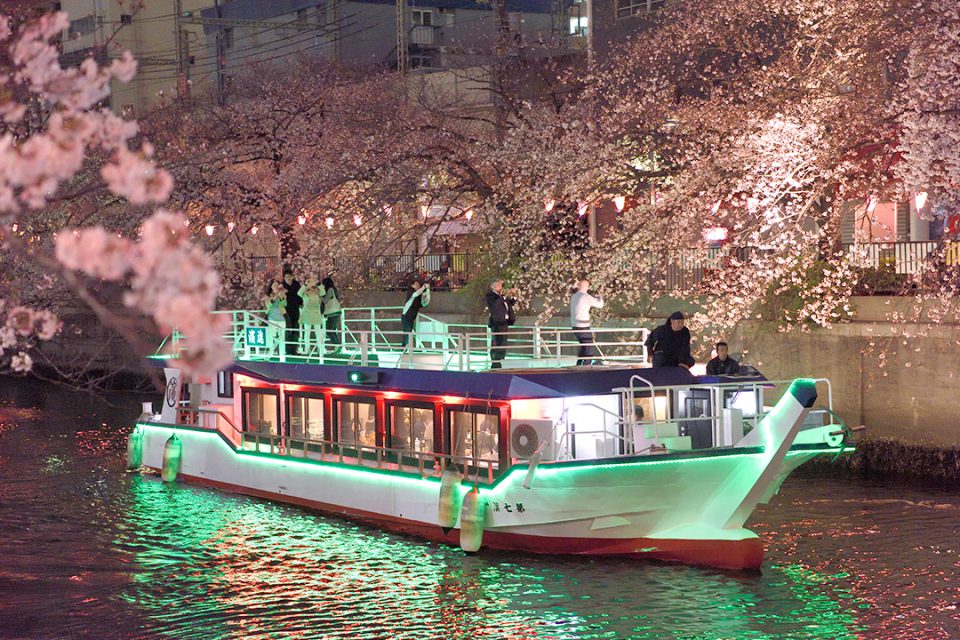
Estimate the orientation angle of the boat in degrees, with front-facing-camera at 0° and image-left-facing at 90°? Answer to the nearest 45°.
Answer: approximately 315°

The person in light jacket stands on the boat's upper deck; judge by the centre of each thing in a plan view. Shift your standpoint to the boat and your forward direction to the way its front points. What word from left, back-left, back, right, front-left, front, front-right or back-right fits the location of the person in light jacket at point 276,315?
back

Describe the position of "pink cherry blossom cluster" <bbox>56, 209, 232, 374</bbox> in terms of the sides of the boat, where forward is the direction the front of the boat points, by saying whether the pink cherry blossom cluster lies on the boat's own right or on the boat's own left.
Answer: on the boat's own right

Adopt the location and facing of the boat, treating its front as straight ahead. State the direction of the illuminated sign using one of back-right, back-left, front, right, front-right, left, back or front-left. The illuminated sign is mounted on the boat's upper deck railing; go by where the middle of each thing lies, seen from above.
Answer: back
